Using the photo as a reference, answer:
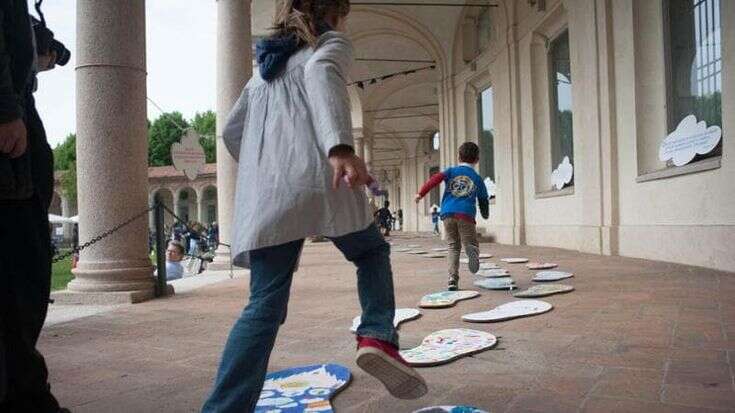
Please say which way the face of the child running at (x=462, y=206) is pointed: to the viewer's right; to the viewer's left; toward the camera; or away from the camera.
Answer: away from the camera

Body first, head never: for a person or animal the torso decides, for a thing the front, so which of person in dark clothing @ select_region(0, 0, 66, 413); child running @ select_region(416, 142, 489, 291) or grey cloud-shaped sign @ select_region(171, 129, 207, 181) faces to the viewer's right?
the person in dark clothing

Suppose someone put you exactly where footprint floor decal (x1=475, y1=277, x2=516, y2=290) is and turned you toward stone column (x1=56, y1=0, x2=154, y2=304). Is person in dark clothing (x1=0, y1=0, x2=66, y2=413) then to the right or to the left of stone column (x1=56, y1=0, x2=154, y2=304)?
left

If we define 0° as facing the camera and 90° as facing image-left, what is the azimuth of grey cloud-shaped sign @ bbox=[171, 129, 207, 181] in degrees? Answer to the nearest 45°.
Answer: approximately 0°

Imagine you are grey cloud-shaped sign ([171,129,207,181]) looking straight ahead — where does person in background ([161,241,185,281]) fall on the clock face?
The person in background is roughly at 12 o'clock from the grey cloud-shaped sign.

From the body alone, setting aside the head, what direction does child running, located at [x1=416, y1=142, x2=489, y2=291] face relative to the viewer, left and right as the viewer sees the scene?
facing away from the viewer

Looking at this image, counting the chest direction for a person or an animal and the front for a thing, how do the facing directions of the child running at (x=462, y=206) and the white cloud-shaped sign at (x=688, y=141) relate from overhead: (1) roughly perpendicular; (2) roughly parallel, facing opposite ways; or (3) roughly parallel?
roughly perpendicular

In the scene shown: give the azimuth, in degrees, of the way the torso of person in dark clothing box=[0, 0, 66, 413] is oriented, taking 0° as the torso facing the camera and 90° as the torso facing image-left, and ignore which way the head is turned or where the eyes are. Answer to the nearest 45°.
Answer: approximately 270°

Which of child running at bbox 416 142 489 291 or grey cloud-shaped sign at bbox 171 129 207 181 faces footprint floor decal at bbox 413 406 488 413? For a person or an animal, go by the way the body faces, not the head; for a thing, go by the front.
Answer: the grey cloud-shaped sign
